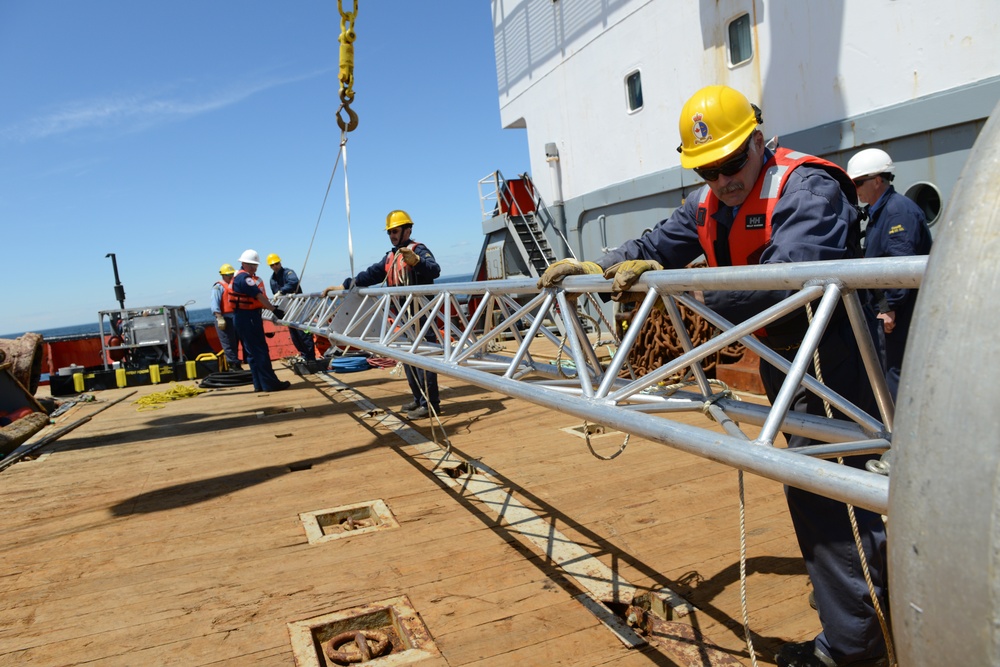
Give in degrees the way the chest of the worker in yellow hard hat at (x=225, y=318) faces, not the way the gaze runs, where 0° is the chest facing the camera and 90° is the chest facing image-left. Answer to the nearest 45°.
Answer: approximately 315°

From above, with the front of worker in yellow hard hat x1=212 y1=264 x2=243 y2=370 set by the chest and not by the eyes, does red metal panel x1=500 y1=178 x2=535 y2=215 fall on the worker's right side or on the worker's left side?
on the worker's left side

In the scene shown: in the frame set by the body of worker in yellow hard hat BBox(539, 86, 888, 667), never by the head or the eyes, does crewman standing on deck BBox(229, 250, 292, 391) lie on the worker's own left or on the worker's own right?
on the worker's own right

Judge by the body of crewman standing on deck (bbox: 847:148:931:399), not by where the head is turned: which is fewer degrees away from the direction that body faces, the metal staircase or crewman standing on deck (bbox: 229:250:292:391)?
the crewman standing on deck

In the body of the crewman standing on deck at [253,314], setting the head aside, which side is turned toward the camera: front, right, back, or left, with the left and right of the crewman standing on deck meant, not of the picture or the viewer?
right

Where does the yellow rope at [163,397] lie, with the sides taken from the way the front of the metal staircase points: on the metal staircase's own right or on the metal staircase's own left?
on the metal staircase's own right

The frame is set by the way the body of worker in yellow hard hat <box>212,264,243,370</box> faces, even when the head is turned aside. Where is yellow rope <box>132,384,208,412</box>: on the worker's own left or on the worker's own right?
on the worker's own right

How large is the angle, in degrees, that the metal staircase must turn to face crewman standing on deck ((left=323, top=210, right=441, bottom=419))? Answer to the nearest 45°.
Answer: approximately 45° to its right

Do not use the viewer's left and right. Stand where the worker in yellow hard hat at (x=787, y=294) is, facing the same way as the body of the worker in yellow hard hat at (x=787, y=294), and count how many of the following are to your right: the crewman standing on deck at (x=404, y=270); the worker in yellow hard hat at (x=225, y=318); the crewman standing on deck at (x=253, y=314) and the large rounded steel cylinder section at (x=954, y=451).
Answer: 3

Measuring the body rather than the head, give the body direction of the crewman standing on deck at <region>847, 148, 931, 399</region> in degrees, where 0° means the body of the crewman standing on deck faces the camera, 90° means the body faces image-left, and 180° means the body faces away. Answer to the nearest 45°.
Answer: approximately 90°
